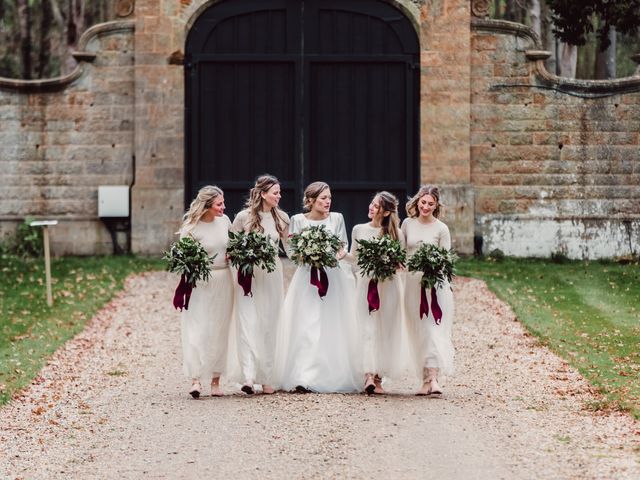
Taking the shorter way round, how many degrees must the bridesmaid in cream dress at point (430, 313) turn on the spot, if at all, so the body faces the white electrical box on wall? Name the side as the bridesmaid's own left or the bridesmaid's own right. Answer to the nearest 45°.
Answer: approximately 135° to the bridesmaid's own right

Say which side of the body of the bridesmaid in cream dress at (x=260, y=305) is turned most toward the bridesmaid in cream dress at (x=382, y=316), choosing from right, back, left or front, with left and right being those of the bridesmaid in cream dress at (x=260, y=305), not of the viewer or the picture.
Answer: left

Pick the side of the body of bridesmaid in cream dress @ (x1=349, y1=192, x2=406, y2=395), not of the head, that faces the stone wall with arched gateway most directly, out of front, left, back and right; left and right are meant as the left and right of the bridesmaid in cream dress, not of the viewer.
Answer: back

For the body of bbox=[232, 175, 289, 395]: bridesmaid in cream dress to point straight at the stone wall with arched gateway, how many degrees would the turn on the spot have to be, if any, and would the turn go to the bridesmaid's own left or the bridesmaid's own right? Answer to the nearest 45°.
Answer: approximately 180°

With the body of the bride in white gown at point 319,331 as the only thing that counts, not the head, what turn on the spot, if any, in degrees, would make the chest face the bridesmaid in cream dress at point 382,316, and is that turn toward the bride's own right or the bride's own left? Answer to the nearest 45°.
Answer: approximately 90° to the bride's own left

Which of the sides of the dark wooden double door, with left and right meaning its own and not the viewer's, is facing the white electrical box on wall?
right

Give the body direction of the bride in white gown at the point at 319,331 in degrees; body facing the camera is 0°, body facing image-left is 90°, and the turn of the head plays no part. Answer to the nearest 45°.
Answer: approximately 0°
